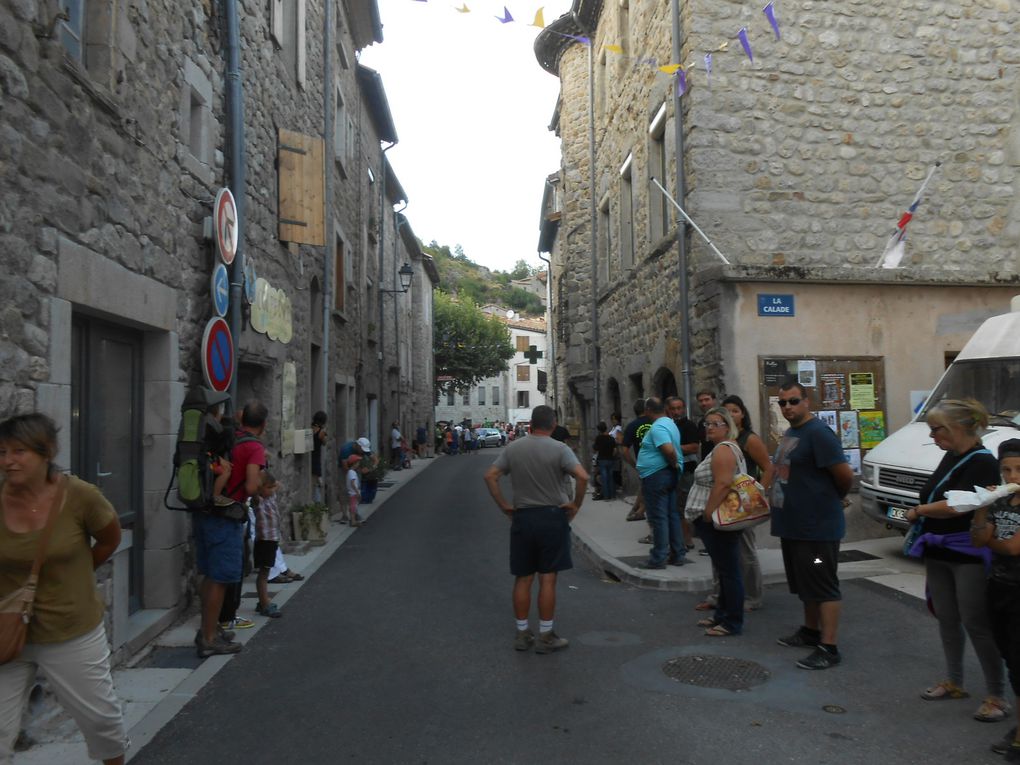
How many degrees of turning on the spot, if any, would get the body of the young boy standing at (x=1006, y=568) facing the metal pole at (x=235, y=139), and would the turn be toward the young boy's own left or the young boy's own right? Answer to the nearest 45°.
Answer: approximately 45° to the young boy's own right

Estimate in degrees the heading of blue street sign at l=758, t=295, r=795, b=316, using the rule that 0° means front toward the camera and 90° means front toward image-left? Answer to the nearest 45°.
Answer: approximately 0°

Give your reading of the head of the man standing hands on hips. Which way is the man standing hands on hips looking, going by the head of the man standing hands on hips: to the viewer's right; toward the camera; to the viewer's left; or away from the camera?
away from the camera

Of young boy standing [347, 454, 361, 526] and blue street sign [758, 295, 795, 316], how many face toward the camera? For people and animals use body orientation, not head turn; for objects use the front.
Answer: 1

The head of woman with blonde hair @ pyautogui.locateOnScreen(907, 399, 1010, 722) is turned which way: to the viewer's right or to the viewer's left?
to the viewer's left
